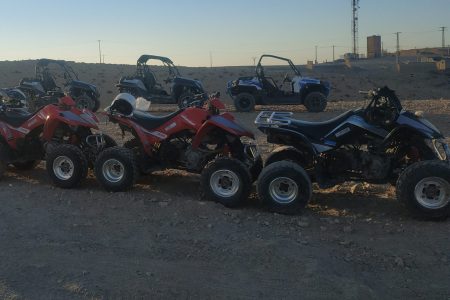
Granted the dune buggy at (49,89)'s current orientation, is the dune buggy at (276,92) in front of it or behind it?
in front

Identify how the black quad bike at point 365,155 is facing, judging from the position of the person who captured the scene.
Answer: facing to the right of the viewer

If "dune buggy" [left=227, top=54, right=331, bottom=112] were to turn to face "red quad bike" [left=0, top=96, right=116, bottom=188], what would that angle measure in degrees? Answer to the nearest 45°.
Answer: approximately 90° to its right

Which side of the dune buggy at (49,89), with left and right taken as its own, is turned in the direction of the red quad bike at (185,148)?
right

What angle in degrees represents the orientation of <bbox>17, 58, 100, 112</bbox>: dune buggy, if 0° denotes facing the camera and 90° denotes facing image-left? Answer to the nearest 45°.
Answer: approximately 270°

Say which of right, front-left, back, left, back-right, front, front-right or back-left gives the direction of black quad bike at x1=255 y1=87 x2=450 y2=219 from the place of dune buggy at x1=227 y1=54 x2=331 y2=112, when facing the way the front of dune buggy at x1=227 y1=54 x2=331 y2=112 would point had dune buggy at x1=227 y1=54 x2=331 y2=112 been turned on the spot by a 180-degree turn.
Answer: left

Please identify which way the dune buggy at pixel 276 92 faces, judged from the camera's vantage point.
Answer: facing to the right of the viewer

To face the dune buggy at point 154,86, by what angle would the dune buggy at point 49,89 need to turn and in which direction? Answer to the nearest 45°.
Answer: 0° — it already faces it

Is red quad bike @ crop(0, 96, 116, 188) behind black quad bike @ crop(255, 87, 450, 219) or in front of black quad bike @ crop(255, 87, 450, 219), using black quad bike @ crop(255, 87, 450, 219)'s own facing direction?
behind
